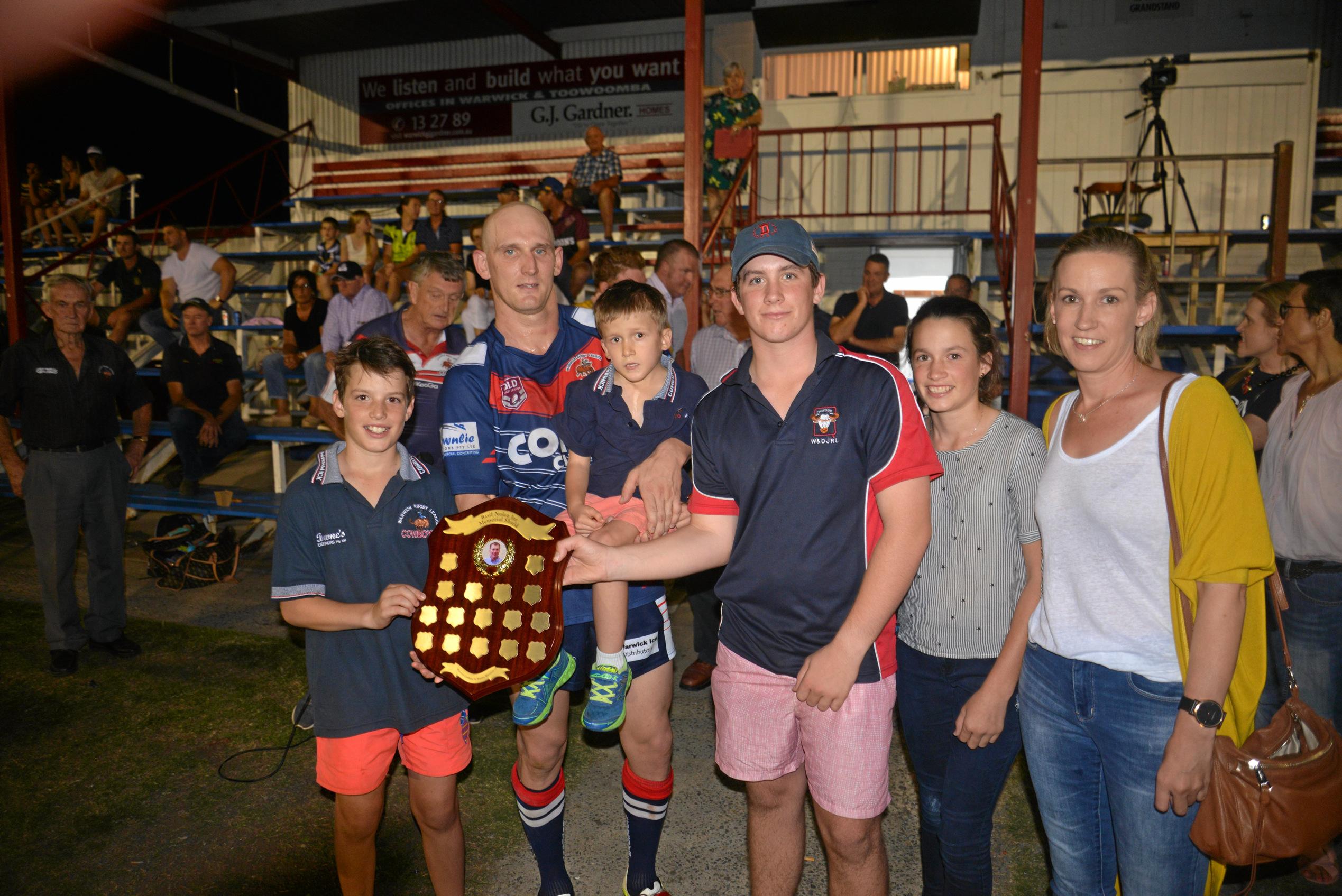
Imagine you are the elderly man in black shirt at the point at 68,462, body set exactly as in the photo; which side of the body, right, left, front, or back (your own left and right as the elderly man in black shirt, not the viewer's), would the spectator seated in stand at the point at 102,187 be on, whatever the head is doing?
back

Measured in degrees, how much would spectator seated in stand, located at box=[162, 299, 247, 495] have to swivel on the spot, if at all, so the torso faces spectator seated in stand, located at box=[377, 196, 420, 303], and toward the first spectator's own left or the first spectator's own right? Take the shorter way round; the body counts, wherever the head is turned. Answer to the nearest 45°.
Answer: approximately 135° to the first spectator's own left

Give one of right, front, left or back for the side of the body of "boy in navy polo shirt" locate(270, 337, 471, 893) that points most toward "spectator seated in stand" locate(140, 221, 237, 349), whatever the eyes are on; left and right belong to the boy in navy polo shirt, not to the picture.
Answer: back

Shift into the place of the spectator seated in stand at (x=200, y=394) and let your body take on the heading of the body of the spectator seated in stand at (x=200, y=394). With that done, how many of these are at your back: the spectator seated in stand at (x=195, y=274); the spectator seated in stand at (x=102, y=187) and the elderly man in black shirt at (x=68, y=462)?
2

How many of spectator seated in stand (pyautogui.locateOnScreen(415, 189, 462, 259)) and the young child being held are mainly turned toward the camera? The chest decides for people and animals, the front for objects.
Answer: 2

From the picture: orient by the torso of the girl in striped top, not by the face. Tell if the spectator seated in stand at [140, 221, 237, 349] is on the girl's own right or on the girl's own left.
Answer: on the girl's own right

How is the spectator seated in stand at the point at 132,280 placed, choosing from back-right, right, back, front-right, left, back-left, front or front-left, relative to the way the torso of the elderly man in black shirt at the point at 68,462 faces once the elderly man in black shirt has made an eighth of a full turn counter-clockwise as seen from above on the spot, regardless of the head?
back-left
